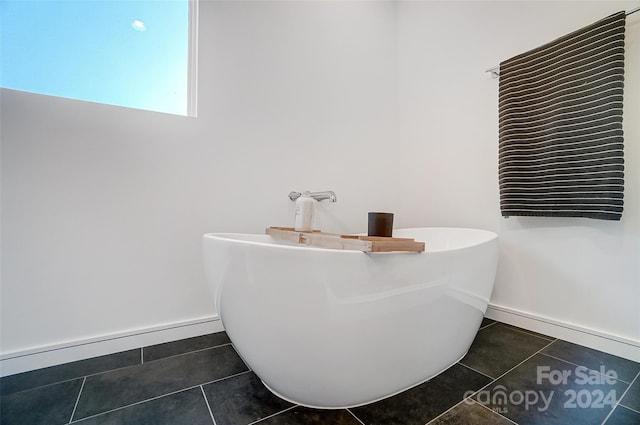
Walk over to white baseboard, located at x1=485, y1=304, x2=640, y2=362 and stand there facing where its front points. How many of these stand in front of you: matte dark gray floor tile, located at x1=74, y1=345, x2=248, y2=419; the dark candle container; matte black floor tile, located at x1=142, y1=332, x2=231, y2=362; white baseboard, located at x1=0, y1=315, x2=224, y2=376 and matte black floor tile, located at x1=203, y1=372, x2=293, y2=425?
5

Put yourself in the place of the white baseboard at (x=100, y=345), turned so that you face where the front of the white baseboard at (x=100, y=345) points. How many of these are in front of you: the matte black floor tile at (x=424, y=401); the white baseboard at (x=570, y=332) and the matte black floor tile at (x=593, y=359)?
3

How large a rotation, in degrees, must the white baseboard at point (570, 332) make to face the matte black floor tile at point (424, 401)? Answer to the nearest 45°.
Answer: approximately 45° to its left

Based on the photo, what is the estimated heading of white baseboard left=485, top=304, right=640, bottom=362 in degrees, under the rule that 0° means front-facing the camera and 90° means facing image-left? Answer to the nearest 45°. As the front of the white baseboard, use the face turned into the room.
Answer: approximately 45°

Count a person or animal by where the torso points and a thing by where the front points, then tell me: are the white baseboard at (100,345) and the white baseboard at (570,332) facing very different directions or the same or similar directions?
very different directions

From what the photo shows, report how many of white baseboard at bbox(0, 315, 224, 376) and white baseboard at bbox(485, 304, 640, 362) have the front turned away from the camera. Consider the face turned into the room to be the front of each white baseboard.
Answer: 0

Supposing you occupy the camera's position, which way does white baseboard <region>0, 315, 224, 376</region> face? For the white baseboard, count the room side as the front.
facing the viewer and to the right of the viewer

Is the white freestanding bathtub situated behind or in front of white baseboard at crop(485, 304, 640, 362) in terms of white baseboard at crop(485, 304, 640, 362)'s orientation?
in front
